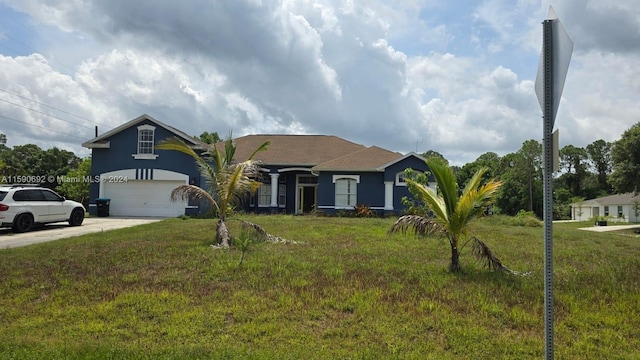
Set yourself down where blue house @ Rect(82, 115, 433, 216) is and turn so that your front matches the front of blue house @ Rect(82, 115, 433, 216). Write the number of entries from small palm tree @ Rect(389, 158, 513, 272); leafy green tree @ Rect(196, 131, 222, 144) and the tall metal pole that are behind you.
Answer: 1

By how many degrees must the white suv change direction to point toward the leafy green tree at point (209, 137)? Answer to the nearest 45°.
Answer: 0° — it already faces it

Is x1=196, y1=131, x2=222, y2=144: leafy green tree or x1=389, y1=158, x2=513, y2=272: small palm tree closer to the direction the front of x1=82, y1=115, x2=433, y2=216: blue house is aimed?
the small palm tree

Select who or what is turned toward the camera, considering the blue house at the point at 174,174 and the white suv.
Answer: the blue house

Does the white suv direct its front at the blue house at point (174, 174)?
yes

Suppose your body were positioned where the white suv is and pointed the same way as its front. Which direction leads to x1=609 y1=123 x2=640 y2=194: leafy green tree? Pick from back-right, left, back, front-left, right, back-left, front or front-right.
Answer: front-right

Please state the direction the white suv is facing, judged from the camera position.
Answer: facing away from the viewer and to the right of the viewer

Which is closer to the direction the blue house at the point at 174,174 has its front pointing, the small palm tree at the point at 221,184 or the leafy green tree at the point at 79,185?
the small palm tree

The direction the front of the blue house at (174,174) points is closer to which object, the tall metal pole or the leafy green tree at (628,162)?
the tall metal pole

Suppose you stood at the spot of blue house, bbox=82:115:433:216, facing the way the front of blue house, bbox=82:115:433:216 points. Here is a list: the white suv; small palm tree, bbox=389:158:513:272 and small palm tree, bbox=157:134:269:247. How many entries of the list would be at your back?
0

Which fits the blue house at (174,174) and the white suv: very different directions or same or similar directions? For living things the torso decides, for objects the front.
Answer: very different directions

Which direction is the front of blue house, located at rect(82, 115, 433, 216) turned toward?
toward the camera

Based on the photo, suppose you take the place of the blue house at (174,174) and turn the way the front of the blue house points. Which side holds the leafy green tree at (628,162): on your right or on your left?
on your left

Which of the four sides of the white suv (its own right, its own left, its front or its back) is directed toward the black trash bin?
front

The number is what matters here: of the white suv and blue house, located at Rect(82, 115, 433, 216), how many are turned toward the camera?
1

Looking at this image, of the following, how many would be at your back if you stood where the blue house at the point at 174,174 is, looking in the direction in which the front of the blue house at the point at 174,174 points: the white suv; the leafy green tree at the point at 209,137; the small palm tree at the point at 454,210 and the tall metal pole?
1
